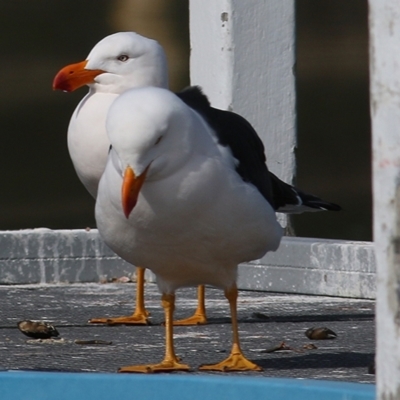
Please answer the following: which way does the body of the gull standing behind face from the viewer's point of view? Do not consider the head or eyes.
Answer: to the viewer's left

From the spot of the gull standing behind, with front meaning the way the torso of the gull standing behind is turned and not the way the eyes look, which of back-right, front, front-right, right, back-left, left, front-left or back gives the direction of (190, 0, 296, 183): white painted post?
back-right
